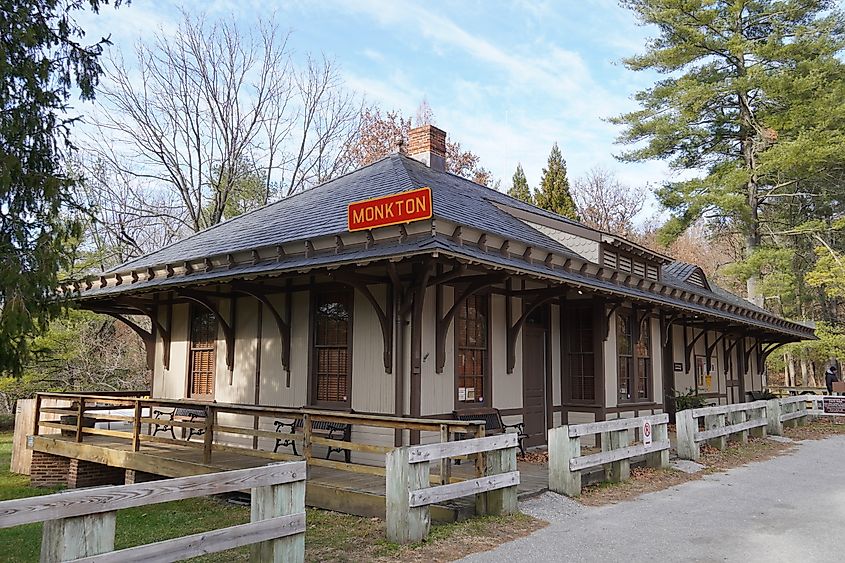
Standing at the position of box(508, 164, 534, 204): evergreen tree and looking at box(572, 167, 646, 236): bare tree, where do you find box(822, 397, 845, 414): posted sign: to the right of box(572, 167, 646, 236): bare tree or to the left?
right

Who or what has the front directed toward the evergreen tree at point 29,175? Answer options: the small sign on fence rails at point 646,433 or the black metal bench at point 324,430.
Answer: the black metal bench

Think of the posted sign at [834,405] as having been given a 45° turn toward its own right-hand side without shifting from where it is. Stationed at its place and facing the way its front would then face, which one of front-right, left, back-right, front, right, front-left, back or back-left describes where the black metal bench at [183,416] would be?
front

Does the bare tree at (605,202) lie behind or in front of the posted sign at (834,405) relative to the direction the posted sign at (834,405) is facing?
behind

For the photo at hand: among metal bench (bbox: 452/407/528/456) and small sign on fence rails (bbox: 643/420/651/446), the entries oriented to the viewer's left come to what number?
0

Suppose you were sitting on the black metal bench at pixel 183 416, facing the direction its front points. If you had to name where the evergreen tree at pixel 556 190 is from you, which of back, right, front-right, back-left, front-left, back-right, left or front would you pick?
back

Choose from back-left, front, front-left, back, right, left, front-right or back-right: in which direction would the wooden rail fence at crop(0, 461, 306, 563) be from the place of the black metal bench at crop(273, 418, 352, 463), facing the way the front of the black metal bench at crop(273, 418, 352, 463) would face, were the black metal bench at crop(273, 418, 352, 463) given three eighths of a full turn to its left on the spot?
right

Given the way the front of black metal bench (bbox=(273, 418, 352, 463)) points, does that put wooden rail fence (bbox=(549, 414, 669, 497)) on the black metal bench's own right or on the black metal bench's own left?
on the black metal bench's own left

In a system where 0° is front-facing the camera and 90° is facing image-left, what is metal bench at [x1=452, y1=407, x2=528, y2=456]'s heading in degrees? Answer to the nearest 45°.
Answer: approximately 315°

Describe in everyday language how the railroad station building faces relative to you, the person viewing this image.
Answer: facing the viewer and to the right of the viewer

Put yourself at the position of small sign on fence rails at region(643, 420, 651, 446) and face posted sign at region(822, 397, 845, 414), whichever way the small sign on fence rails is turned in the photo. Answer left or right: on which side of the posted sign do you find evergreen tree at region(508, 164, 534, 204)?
left
